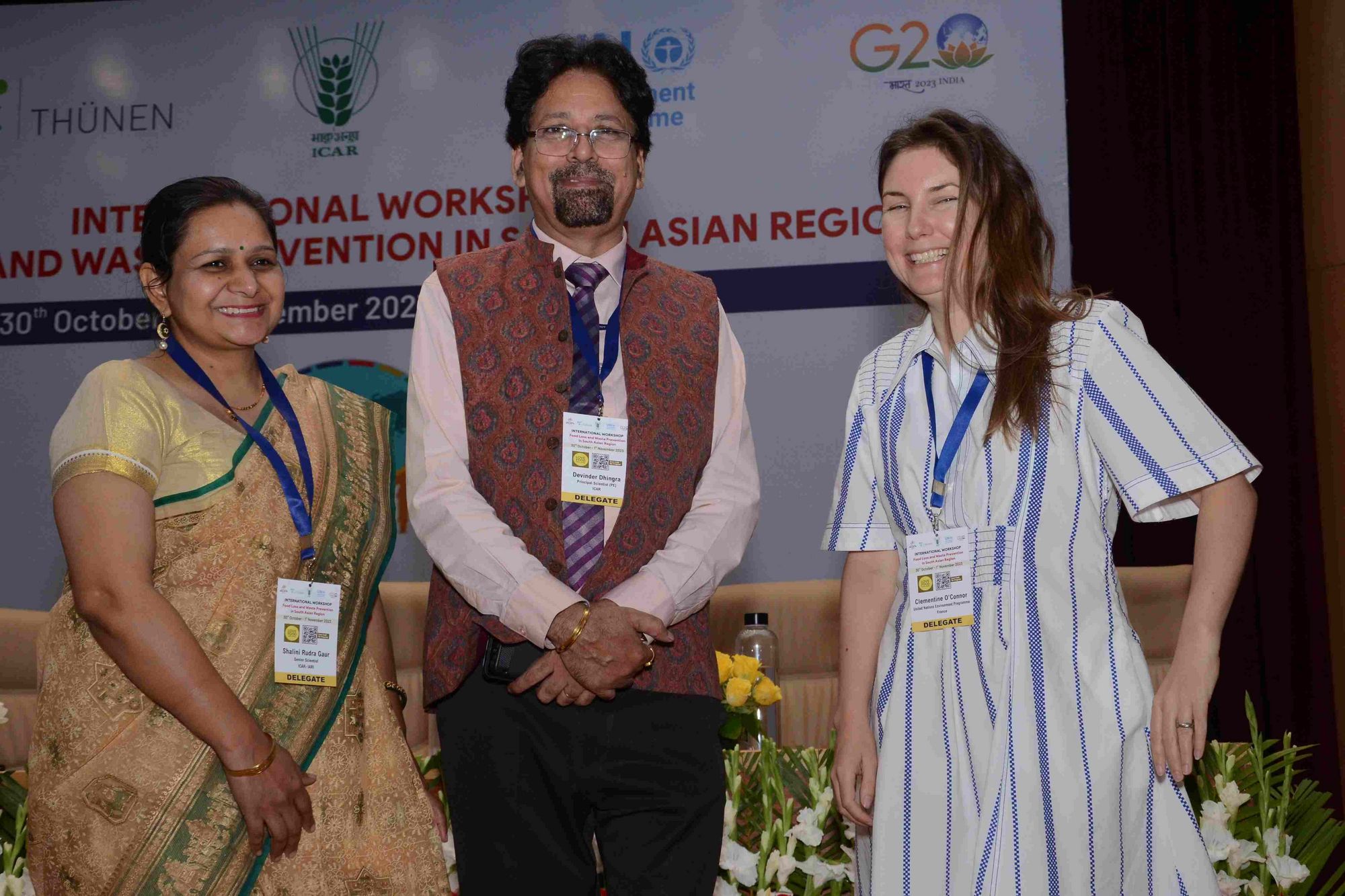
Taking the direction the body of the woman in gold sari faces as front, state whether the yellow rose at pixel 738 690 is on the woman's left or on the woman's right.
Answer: on the woman's left

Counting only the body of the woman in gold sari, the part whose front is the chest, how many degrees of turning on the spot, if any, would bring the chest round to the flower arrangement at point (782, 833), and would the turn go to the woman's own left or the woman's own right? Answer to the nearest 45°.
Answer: approximately 45° to the woman's own left

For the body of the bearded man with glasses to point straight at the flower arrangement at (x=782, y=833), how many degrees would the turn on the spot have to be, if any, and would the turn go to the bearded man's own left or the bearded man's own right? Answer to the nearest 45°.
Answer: approximately 135° to the bearded man's own left

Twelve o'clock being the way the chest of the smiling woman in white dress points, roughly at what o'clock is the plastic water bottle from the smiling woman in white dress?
The plastic water bottle is roughly at 4 o'clock from the smiling woman in white dress.

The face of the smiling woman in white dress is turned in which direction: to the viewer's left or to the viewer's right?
to the viewer's left

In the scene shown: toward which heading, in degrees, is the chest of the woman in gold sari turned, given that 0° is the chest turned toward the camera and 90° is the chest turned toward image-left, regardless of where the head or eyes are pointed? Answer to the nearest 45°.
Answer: approximately 315°

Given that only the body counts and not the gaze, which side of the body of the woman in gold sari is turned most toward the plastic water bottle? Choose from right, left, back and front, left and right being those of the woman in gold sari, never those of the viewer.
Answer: left

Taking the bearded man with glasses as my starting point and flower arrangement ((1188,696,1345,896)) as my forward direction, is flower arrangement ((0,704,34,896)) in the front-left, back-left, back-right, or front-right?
back-left

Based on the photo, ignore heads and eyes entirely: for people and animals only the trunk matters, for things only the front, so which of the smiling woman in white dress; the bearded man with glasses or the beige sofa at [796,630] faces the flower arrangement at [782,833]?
the beige sofa

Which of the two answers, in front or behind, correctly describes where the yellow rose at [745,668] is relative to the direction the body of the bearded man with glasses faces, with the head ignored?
behind

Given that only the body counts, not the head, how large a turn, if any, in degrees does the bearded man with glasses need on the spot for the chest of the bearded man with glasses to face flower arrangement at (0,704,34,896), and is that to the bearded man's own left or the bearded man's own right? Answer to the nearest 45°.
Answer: approximately 135° to the bearded man's own right

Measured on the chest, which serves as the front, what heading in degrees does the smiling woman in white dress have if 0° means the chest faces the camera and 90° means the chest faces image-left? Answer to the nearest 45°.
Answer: approximately 45°

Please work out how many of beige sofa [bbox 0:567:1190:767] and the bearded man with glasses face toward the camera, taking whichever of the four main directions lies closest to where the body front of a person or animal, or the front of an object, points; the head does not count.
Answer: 2
